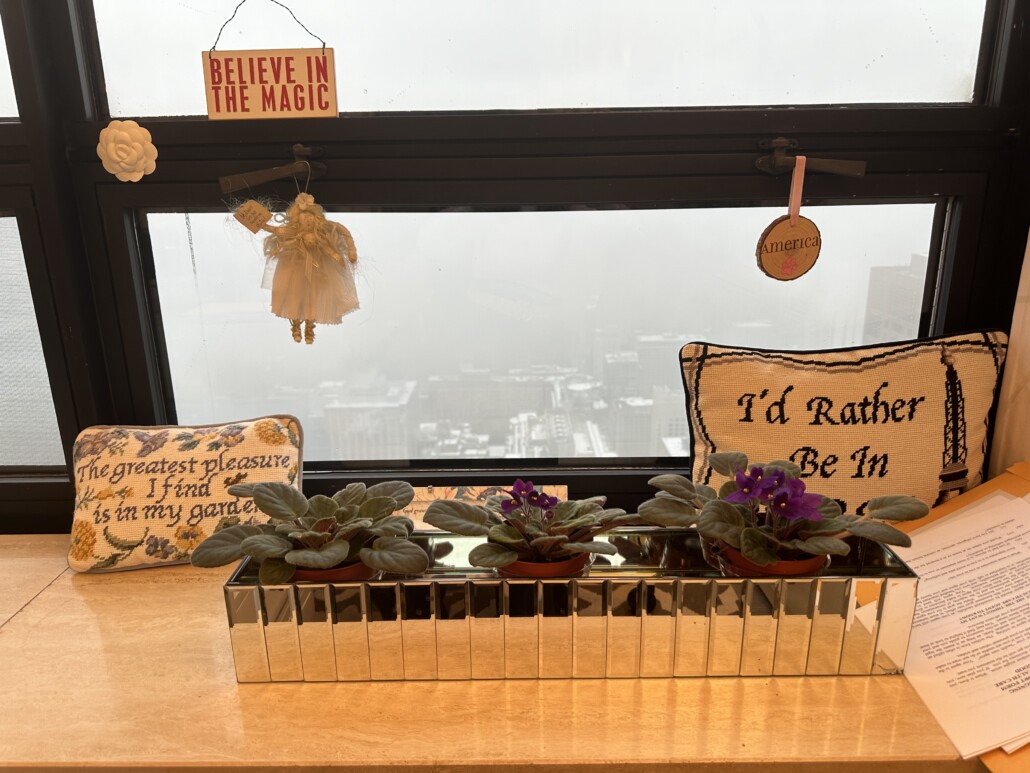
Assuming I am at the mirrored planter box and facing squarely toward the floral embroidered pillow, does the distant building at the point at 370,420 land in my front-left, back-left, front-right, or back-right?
front-right

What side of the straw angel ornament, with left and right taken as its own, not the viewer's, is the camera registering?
front

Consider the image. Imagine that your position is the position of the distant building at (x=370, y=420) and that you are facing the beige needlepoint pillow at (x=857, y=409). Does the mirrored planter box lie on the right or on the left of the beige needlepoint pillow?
right

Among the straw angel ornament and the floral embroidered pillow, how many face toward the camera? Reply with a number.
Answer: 2

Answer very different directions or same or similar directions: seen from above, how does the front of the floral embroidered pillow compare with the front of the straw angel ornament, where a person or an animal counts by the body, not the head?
same or similar directions

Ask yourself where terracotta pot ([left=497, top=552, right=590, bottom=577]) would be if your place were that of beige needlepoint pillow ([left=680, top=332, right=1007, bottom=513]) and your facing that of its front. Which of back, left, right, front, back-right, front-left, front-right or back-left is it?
front-right

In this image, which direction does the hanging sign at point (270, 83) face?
toward the camera

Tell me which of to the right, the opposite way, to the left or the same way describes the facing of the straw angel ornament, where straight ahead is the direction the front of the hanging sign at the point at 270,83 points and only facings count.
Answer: the same way

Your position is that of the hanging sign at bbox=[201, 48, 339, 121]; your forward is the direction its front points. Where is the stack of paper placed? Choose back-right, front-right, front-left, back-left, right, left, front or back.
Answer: front-left

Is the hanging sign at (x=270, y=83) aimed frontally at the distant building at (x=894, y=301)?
no

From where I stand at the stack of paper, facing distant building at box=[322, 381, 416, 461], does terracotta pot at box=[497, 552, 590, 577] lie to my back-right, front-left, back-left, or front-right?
front-left

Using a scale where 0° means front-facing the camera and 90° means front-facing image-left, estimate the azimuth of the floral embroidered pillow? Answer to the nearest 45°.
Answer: approximately 0°

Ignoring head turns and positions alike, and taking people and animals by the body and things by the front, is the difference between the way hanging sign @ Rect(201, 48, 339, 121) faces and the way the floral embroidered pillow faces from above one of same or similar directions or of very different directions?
same or similar directions
